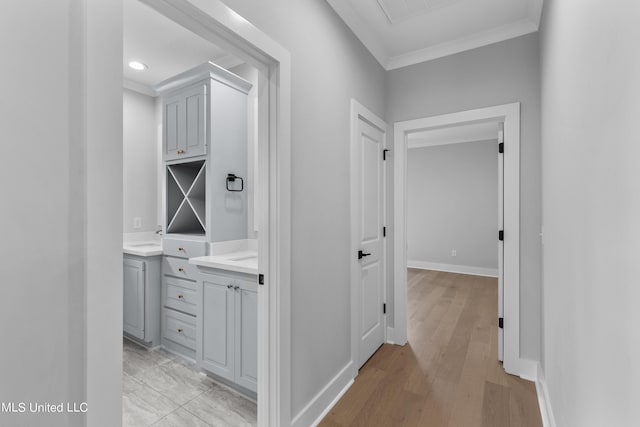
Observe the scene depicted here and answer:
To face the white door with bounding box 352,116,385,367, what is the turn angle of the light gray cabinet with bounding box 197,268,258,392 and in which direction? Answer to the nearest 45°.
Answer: approximately 135° to its left

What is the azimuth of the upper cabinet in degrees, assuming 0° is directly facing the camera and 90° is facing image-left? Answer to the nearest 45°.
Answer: approximately 45°

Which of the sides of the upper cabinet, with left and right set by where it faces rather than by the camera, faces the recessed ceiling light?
right

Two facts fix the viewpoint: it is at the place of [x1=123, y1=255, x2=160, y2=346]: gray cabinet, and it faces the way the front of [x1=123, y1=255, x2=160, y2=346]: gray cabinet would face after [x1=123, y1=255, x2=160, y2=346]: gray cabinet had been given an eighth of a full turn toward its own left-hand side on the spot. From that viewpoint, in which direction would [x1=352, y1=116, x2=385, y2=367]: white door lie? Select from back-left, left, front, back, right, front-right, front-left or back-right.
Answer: front-left

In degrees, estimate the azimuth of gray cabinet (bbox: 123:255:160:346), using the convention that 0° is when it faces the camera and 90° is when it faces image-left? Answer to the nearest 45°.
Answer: approximately 45°

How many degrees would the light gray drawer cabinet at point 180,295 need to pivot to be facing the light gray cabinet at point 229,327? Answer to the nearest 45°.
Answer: approximately 90° to its left
